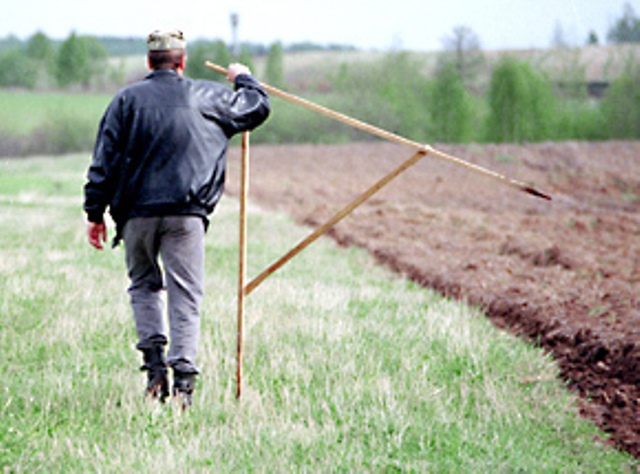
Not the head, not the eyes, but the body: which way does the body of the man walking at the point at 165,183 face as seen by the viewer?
away from the camera
